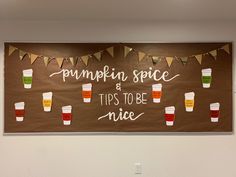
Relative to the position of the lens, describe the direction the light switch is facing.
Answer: facing the viewer

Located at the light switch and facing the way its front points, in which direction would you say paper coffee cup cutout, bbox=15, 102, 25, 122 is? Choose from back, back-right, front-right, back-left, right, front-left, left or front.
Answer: right

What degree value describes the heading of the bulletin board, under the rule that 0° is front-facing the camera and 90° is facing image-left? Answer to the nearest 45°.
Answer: approximately 0°

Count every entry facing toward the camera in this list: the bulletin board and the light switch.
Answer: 2

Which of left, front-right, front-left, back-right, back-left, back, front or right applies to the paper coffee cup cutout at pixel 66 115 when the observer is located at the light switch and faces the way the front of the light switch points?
right

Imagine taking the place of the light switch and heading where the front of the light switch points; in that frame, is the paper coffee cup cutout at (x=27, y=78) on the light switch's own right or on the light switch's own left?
on the light switch's own right

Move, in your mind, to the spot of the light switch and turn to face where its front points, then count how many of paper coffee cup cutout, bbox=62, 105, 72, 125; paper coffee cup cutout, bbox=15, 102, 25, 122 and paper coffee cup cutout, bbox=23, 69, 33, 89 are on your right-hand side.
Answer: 3
